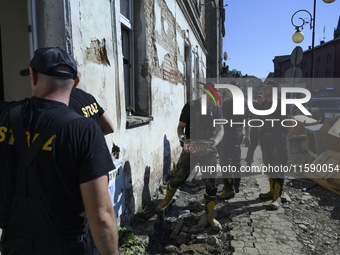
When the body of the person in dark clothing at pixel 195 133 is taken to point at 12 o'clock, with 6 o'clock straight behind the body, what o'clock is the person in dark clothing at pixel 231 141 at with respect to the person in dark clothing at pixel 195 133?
the person in dark clothing at pixel 231 141 is roughly at 7 o'clock from the person in dark clothing at pixel 195 133.

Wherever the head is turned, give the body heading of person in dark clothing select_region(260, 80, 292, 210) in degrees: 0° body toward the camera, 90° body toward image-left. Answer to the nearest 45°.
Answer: approximately 45°

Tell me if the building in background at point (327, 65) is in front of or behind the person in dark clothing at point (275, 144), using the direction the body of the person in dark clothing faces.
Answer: behind

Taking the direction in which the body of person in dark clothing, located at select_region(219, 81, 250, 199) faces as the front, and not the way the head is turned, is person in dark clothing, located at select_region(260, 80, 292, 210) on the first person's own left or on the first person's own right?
on the first person's own left

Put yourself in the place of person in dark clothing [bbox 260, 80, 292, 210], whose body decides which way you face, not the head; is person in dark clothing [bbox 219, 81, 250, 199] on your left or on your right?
on your right

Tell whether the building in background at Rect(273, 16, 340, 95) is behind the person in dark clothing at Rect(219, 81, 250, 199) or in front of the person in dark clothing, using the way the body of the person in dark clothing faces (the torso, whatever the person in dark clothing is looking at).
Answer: behind

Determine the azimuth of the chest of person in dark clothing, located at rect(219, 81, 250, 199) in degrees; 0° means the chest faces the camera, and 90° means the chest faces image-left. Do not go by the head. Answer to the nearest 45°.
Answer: approximately 45°

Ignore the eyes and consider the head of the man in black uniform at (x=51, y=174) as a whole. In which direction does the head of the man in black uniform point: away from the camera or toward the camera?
away from the camera
